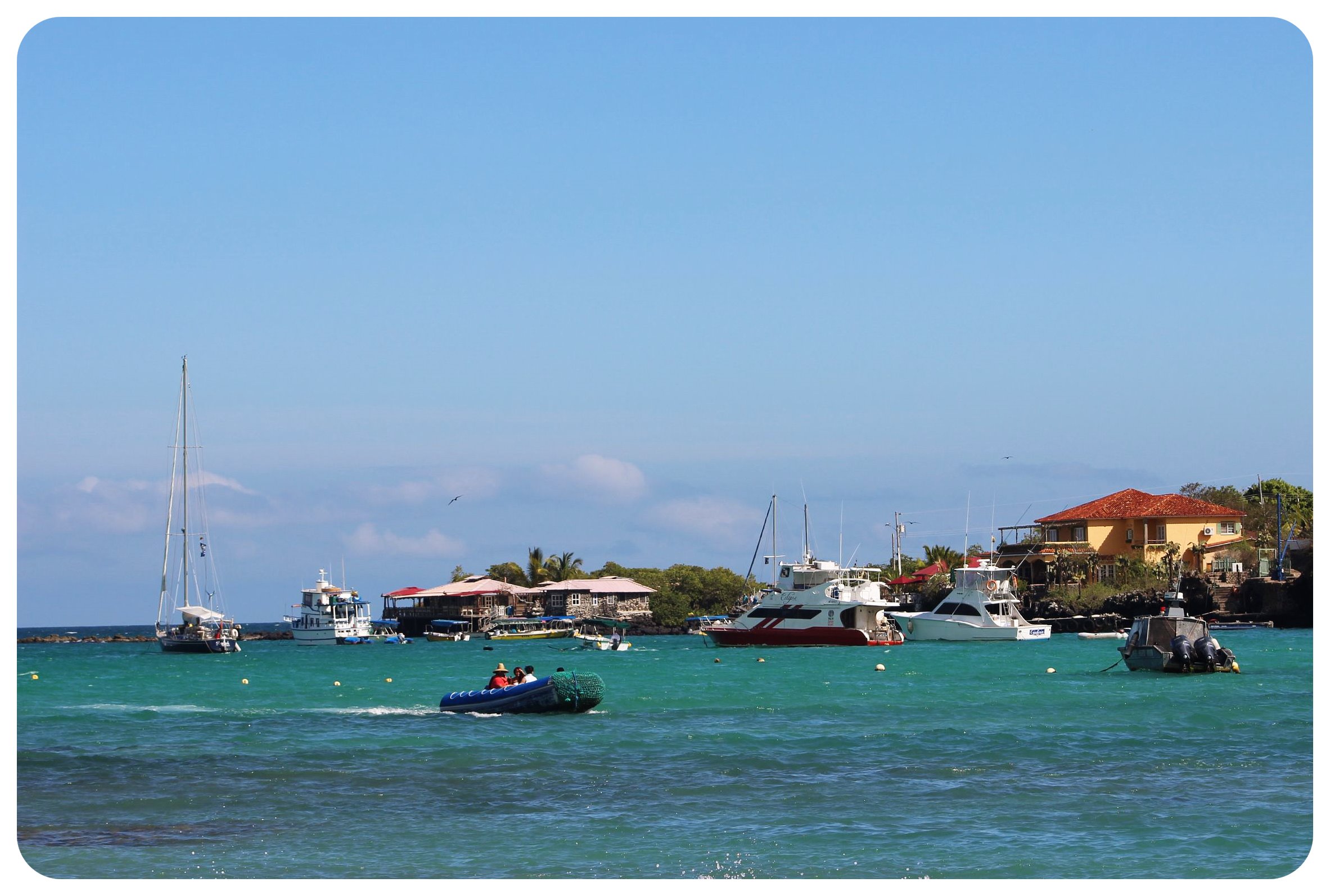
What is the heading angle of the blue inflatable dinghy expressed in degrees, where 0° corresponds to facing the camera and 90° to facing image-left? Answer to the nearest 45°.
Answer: approximately 270°
